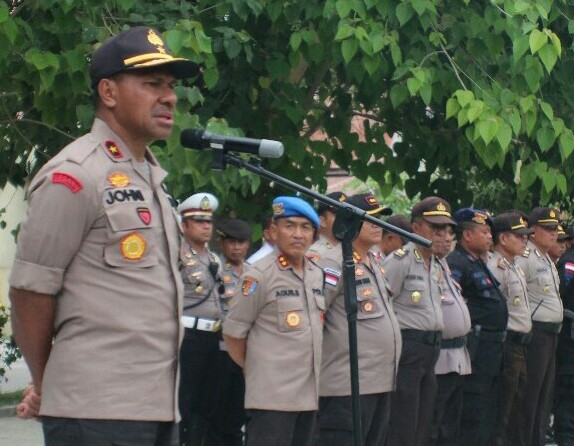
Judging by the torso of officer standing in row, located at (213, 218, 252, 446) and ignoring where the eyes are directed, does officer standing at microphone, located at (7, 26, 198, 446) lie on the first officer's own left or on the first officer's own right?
on the first officer's own right

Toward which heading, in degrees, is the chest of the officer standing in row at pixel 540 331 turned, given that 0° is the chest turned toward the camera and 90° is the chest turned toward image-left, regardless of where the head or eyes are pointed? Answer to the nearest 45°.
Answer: approximately 315°

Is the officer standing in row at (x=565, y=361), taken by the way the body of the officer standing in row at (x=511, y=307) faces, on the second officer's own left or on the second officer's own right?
on the second officer's own left

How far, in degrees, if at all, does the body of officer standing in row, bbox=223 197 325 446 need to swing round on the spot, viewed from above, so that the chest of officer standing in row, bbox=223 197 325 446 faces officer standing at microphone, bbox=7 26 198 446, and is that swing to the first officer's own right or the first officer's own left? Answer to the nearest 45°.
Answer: approximately 45° to the first officer's own right

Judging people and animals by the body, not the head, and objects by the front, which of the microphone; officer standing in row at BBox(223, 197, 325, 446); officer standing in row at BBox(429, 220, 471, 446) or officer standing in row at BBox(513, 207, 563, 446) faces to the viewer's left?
the microphone

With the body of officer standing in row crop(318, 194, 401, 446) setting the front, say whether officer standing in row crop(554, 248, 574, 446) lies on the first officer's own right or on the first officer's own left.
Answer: on the first officer's own left

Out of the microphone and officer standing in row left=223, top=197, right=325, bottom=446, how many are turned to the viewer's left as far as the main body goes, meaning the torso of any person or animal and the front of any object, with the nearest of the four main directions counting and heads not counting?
1

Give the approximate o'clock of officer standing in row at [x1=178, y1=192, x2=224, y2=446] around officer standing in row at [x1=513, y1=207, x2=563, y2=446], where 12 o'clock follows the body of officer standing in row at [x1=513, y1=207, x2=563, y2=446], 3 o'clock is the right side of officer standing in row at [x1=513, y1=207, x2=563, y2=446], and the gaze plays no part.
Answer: officer standing in row at [x1=178, y1=192, x2=224, y2=446] is roughly at 3 o'clock from officer standing in row at [x1=513, y1=207, x2=563, y2=446].

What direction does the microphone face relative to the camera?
to the viewer's left
